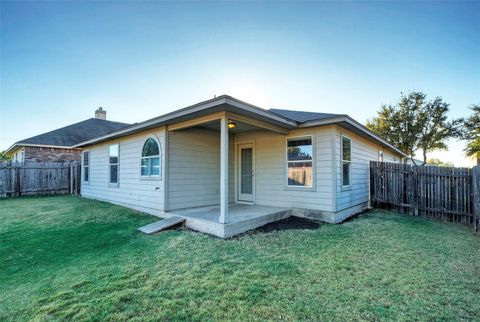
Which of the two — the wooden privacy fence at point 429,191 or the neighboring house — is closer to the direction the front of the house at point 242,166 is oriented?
the wooden privacy fence

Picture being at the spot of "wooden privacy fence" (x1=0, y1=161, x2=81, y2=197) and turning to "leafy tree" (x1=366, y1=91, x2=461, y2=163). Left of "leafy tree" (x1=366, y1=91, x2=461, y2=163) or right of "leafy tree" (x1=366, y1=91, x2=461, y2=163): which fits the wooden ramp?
right

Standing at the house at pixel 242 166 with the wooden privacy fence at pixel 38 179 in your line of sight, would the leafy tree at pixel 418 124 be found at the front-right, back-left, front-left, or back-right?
back-right

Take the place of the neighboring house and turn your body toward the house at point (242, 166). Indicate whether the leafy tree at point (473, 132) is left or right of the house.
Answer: left
